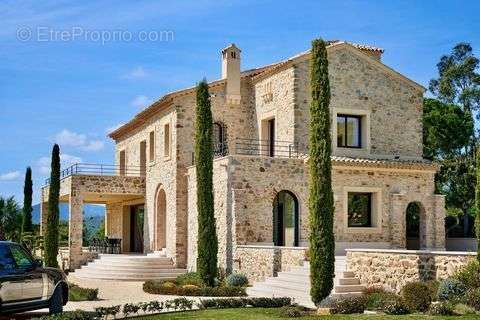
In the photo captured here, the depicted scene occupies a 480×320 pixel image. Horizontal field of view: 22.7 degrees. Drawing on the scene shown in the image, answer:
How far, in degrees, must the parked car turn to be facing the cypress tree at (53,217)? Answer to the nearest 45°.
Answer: approximately 45° to its left

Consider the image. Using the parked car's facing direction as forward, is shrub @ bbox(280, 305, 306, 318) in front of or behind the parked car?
in front

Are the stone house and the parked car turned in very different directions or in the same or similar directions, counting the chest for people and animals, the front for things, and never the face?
very different directions

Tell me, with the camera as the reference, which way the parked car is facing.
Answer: facing away from the viewer and to the right of the viewer

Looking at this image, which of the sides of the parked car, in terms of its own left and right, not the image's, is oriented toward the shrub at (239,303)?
front

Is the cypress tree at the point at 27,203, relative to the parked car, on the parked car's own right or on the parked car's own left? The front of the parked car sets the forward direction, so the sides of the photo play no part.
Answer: on the parked car's own left
